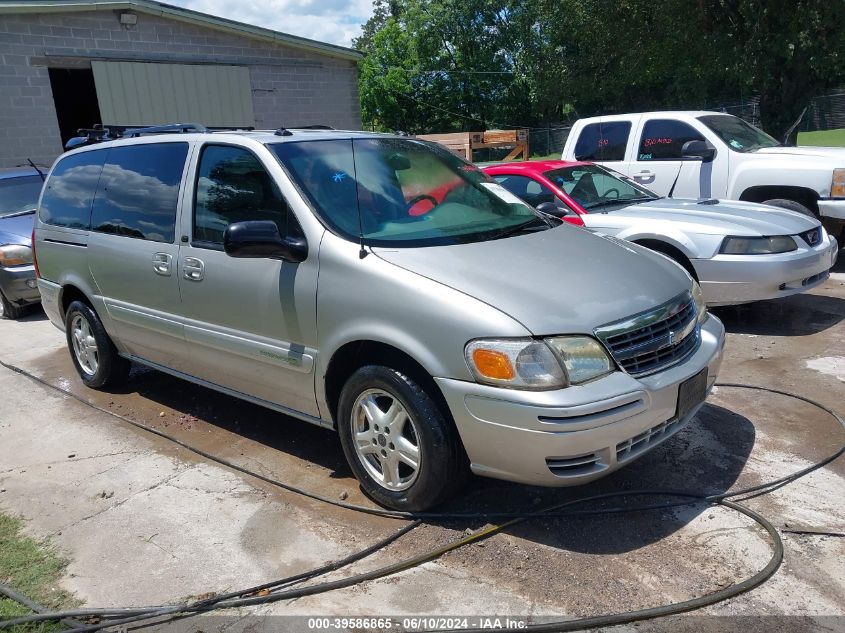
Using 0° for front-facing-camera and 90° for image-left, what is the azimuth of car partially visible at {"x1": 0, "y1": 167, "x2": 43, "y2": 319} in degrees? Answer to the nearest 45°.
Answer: approximately 315°

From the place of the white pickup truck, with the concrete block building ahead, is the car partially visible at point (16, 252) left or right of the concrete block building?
left

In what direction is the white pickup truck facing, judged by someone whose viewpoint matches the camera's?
facing the viewer and to the right of the viewer

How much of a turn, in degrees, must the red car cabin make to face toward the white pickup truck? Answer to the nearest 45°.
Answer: approximately 90° to its left

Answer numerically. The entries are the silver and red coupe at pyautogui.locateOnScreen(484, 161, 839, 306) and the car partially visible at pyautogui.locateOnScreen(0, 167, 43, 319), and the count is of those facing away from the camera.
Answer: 0

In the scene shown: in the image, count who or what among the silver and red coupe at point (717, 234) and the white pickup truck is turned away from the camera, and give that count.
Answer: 0

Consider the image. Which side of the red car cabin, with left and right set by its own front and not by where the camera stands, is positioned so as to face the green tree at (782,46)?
left

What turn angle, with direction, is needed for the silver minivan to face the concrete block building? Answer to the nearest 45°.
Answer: approximately 135° to its left

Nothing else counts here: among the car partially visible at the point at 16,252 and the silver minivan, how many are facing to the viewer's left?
0
